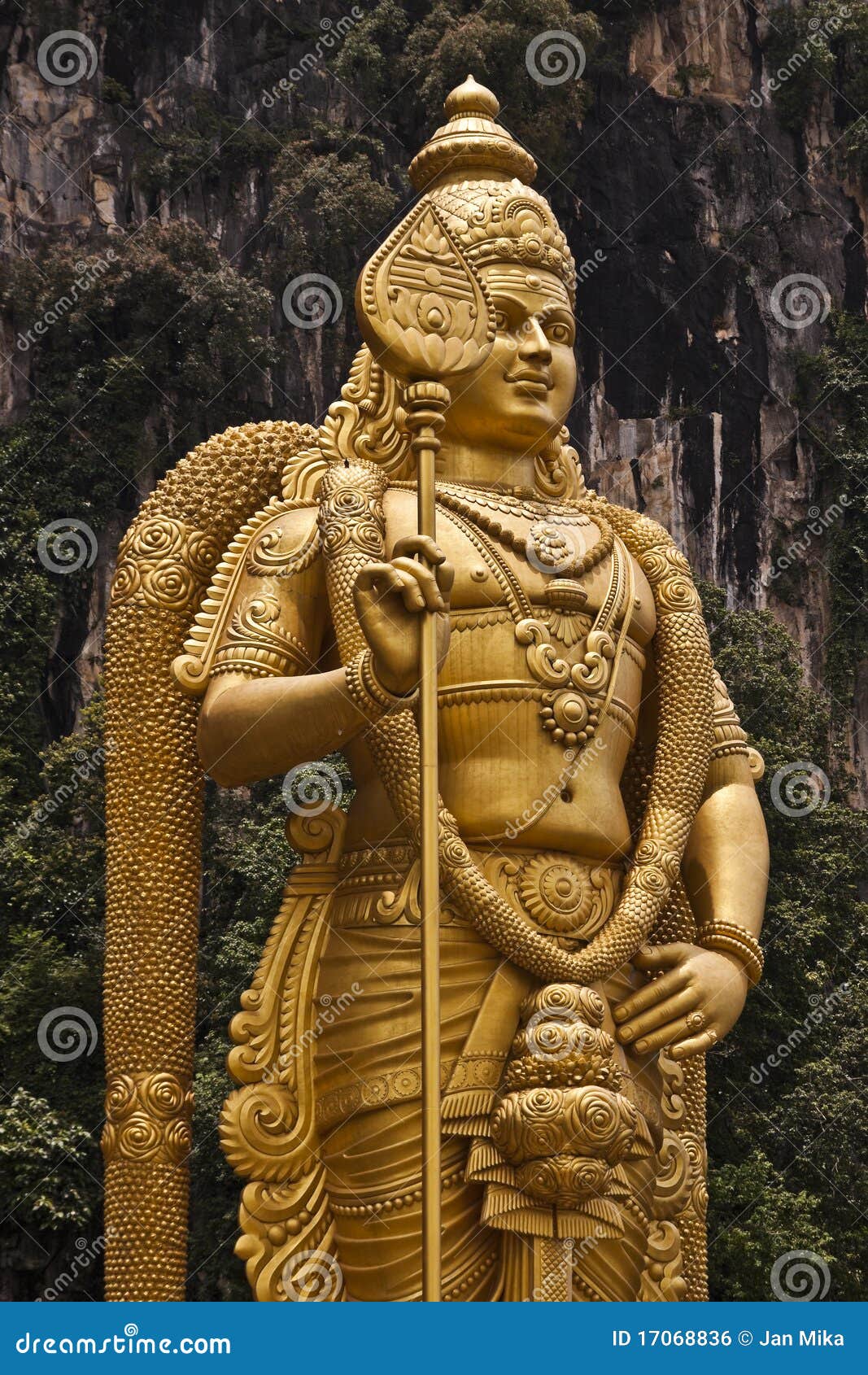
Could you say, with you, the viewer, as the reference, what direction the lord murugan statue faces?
facing the viewer and to the right of the viewer
